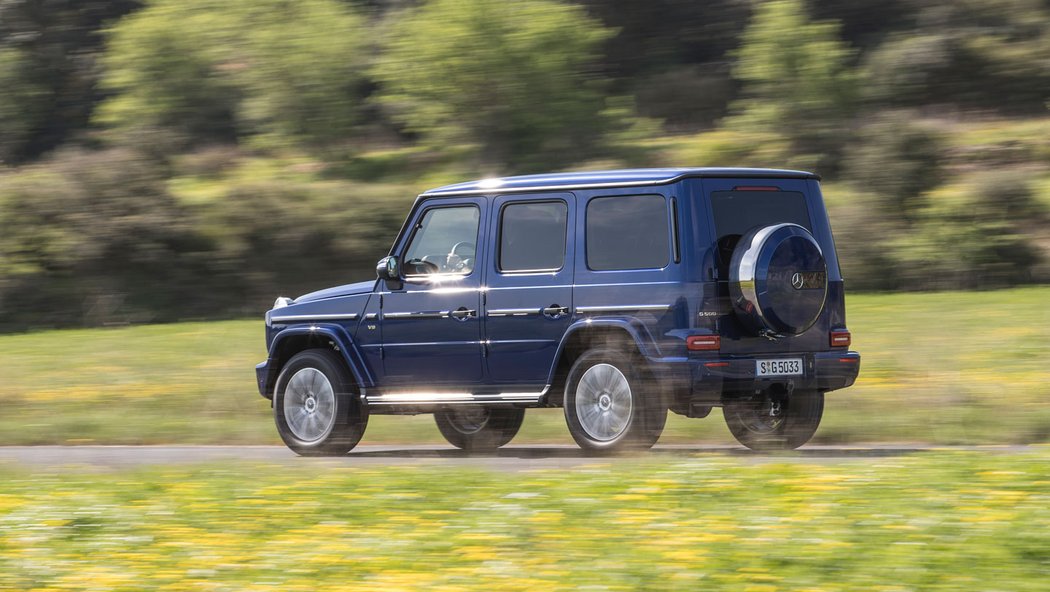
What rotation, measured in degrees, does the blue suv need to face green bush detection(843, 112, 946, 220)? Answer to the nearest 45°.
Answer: approximately 45° to its right

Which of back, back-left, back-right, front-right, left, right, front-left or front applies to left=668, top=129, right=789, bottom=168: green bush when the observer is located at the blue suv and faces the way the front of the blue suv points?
front-right

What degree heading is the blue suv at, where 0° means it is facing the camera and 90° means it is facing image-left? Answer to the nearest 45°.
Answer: approximately 135°

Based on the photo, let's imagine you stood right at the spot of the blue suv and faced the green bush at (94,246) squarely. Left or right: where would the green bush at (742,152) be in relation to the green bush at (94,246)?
right

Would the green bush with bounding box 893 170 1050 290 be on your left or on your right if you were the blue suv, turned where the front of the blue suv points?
on your right

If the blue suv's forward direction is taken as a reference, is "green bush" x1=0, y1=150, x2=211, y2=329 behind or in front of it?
in front

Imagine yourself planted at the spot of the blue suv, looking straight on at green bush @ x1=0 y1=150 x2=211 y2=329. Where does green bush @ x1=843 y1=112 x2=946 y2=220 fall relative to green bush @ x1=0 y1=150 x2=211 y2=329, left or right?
right

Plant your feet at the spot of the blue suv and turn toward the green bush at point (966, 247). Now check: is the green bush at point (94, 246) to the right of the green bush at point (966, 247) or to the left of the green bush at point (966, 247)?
left
